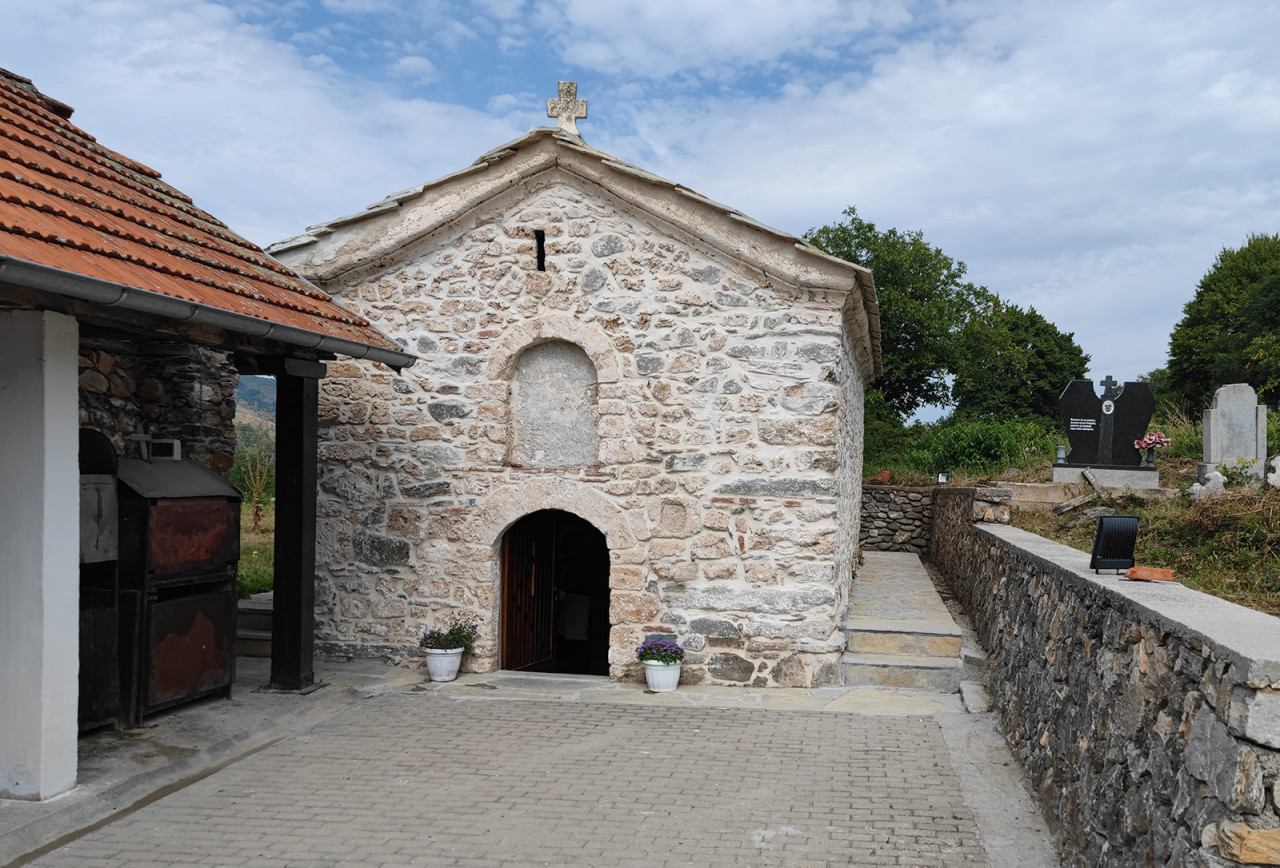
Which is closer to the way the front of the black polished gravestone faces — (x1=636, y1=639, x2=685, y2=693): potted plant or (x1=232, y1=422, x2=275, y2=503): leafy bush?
the potted plant

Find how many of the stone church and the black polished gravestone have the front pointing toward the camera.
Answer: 2

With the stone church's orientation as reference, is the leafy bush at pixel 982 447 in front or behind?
behind

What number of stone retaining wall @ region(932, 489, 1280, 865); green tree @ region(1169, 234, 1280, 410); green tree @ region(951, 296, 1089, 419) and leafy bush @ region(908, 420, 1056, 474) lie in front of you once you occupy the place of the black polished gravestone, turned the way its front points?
1

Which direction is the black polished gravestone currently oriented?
toward the camera

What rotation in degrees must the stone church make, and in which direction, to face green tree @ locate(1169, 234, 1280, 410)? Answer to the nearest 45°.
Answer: approximately 135° to its left

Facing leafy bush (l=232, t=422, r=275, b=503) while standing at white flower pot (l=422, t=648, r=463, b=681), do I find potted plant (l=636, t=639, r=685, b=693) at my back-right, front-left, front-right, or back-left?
back-right

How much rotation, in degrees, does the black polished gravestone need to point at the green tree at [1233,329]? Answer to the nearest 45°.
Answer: approximately 180°

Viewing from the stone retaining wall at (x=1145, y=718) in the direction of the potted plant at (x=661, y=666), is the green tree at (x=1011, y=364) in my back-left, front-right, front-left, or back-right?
front-right

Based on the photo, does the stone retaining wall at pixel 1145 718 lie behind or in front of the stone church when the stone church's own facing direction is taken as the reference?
in front

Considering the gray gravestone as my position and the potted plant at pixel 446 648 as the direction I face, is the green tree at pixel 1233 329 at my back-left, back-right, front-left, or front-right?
back-right

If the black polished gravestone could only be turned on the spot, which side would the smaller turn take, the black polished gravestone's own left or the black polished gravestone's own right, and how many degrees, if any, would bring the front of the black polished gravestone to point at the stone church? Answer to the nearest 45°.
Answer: approximately 45° to the black polished gravestone's own right

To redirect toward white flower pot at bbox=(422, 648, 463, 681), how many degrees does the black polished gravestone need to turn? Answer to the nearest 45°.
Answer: approximately 45° to its right

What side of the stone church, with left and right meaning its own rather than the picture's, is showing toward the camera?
front
